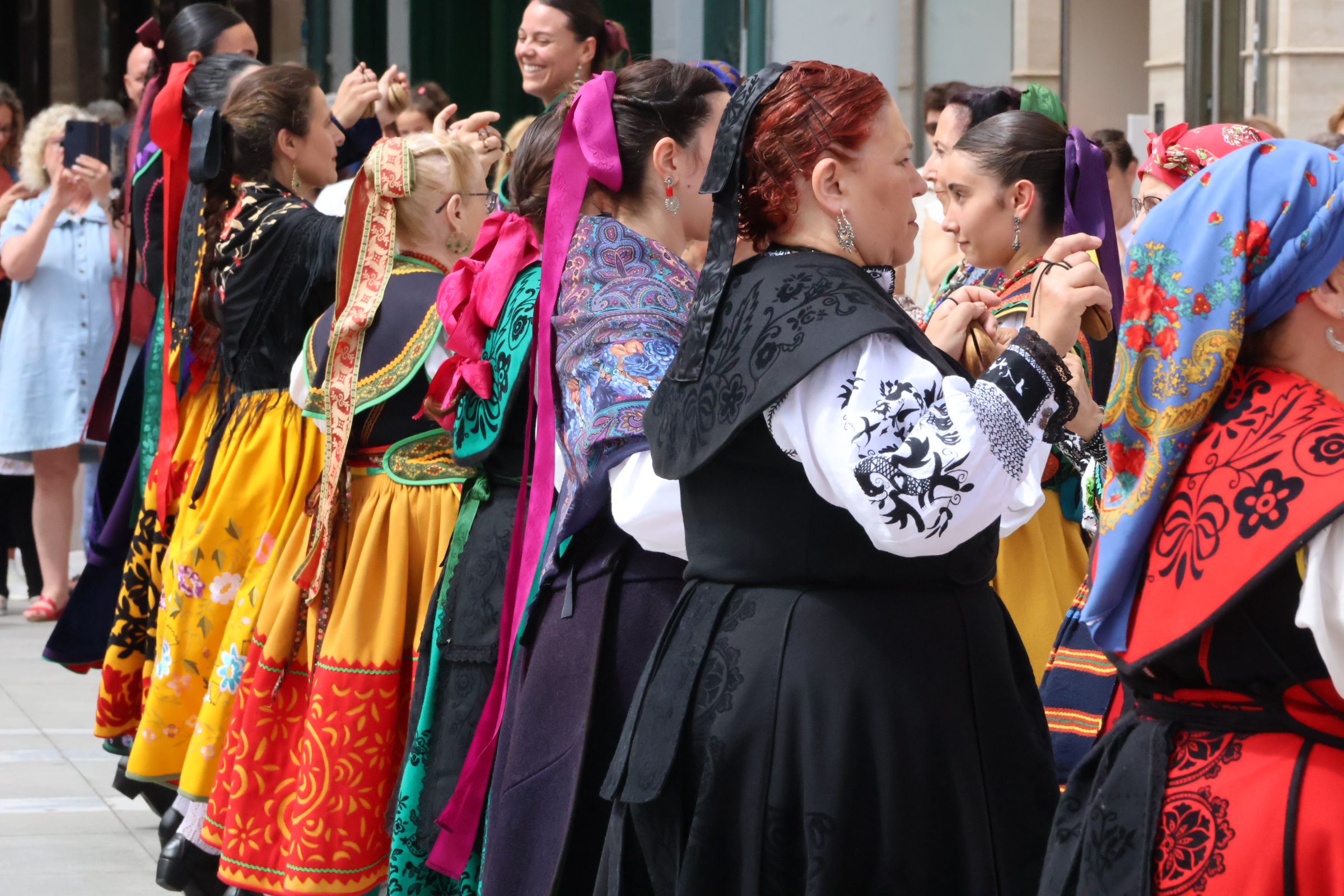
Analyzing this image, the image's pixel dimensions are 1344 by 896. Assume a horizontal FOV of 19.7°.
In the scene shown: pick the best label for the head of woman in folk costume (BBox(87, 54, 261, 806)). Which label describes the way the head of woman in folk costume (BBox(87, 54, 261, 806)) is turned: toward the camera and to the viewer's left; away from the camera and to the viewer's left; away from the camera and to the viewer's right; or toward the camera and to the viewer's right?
away from the camera and to the viewer's right

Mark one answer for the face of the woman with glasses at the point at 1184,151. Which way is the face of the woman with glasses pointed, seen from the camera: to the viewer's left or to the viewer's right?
to the viewer's left

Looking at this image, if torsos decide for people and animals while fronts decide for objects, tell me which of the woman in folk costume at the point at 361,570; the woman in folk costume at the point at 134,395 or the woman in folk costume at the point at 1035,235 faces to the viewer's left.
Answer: the woman in folk costume at the point at 1035,235

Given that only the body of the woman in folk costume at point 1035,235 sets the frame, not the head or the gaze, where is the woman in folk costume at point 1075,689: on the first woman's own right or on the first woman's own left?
on the first woman's own left

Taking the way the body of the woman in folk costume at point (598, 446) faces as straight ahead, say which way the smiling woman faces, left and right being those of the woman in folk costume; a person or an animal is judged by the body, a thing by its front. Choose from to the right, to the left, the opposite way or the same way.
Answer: the opposite way

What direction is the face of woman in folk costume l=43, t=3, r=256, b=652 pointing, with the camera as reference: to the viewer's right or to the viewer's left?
to the viewer's right

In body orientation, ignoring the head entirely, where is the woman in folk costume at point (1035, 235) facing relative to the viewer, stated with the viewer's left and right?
facing to the left of the viewer

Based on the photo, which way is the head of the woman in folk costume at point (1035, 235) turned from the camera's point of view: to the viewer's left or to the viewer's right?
to the viewer's left

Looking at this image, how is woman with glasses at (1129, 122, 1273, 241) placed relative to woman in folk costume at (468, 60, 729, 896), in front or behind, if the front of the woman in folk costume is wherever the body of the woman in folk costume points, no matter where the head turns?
in front

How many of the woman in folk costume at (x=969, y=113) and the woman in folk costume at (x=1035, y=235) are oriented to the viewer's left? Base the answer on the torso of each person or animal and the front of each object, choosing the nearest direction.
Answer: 2
